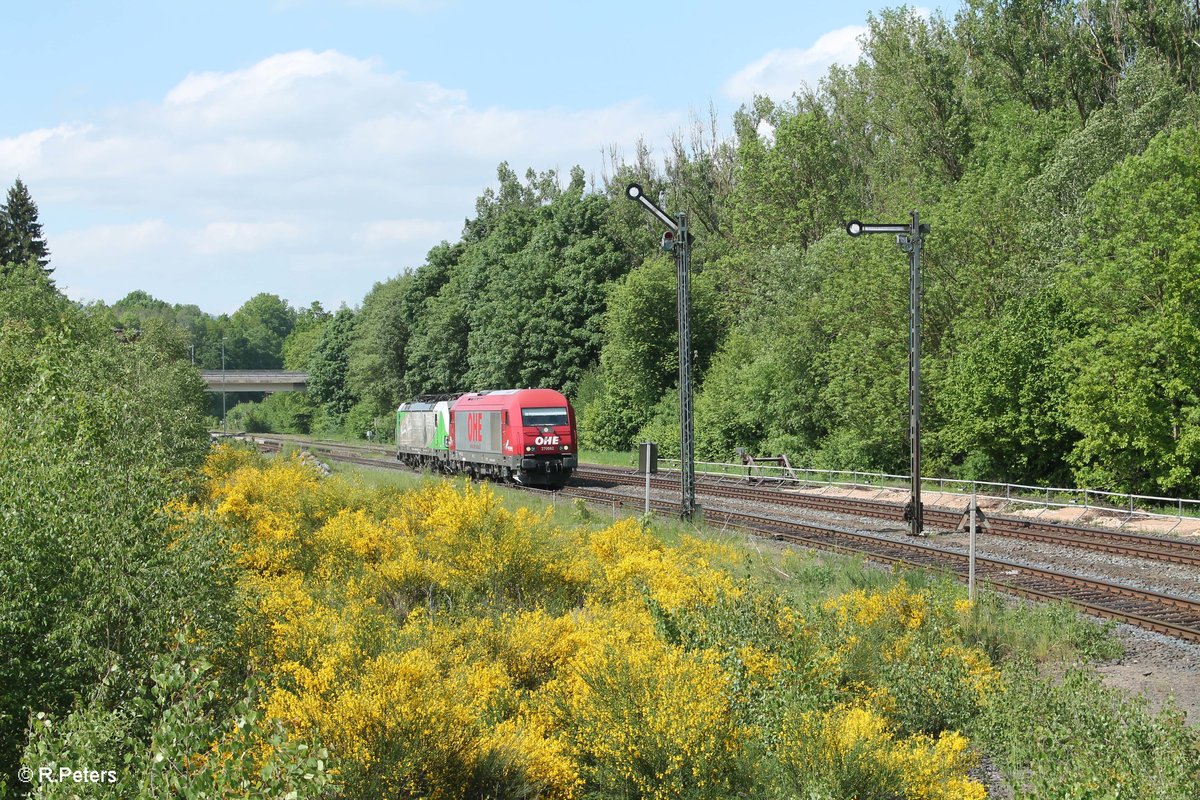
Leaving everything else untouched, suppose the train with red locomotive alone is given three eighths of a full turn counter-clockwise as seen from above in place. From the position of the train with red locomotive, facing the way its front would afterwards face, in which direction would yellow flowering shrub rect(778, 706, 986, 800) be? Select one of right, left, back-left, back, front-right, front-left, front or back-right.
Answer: back

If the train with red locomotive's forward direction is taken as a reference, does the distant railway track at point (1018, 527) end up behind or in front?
in front

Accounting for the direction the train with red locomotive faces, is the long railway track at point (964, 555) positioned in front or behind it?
in front

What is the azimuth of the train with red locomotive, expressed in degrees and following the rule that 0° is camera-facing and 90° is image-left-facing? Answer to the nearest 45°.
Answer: approximately 315°

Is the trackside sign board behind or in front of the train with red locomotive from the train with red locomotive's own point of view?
in front
